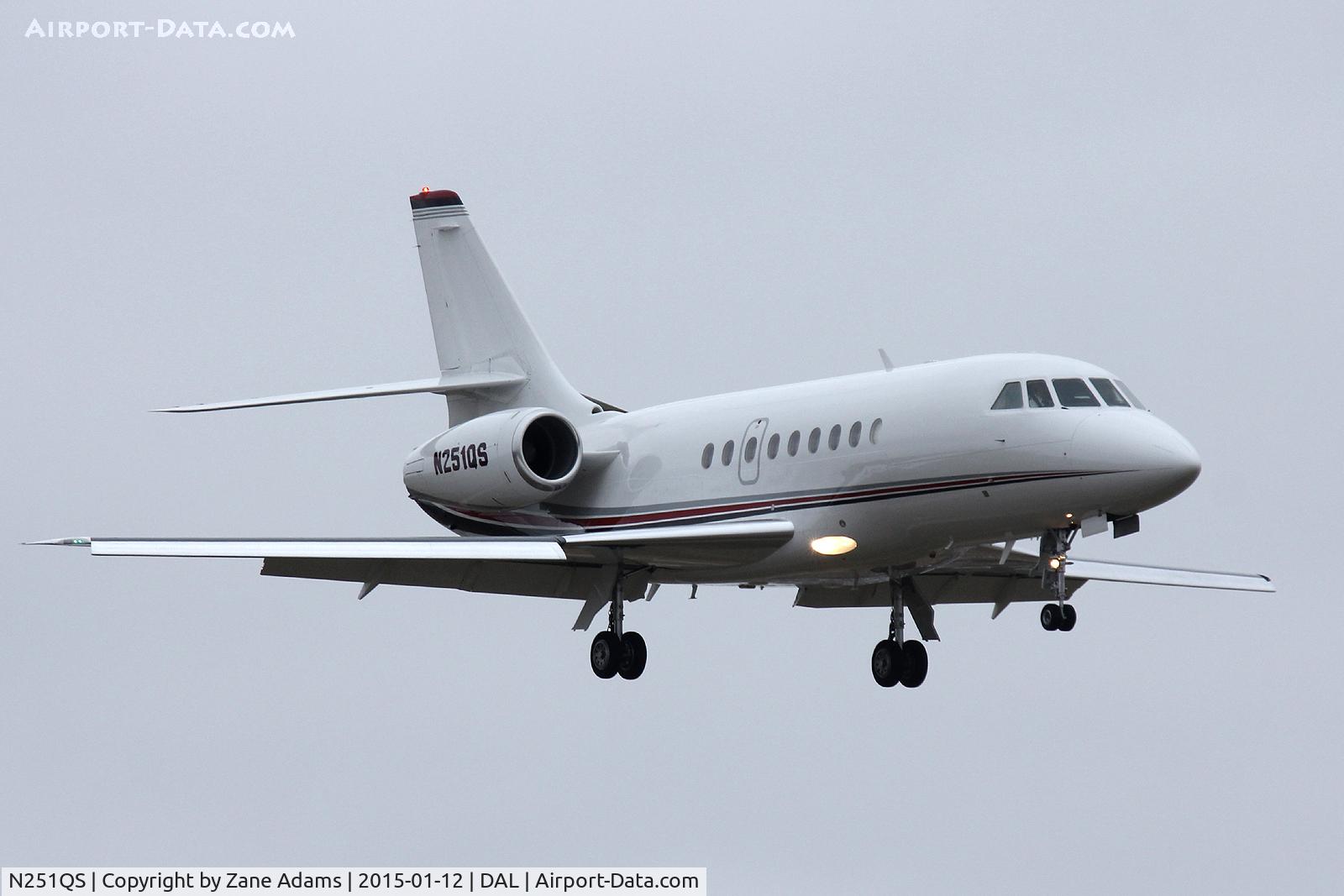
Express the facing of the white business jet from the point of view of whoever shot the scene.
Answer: facing the viewer and to the right of the viewer
